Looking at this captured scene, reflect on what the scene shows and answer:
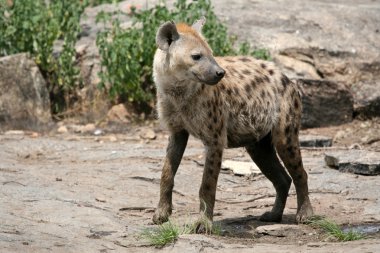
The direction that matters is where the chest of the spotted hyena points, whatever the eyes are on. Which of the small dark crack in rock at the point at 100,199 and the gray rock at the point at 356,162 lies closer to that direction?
the small dark crack in rock

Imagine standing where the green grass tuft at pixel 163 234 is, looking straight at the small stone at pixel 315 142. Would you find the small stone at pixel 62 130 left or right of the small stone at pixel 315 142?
left

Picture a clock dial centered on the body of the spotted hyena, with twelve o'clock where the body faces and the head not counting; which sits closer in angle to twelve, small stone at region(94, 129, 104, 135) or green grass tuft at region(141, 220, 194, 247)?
the green grass tuft

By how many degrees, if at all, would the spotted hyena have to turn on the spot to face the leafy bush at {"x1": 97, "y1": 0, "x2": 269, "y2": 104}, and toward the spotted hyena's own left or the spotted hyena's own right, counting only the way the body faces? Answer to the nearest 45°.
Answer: approximately 135° to the spotted hyena's own right

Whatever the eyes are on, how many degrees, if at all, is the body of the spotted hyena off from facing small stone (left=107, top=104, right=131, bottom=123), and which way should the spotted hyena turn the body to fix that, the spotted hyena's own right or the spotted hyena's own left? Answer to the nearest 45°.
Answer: approximately 135° to the spotted hyena's own right

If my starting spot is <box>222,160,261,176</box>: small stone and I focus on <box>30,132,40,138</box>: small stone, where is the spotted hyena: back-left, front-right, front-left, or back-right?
back-left

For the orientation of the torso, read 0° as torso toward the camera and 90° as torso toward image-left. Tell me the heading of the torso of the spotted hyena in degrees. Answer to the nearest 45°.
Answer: approximately 45°

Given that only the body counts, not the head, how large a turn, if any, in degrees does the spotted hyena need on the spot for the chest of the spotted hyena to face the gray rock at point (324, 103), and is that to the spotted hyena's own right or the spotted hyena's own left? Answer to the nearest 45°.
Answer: approximately 135° to the spotted hyena's own right

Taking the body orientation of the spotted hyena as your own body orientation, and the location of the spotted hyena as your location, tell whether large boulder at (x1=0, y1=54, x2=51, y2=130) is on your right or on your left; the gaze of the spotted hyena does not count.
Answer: on your right

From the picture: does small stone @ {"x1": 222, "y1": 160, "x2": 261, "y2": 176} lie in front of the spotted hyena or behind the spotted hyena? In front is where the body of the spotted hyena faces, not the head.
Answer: behind

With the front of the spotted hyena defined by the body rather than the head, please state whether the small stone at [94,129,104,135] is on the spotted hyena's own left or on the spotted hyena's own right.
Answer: on the spotted hyena's own right
